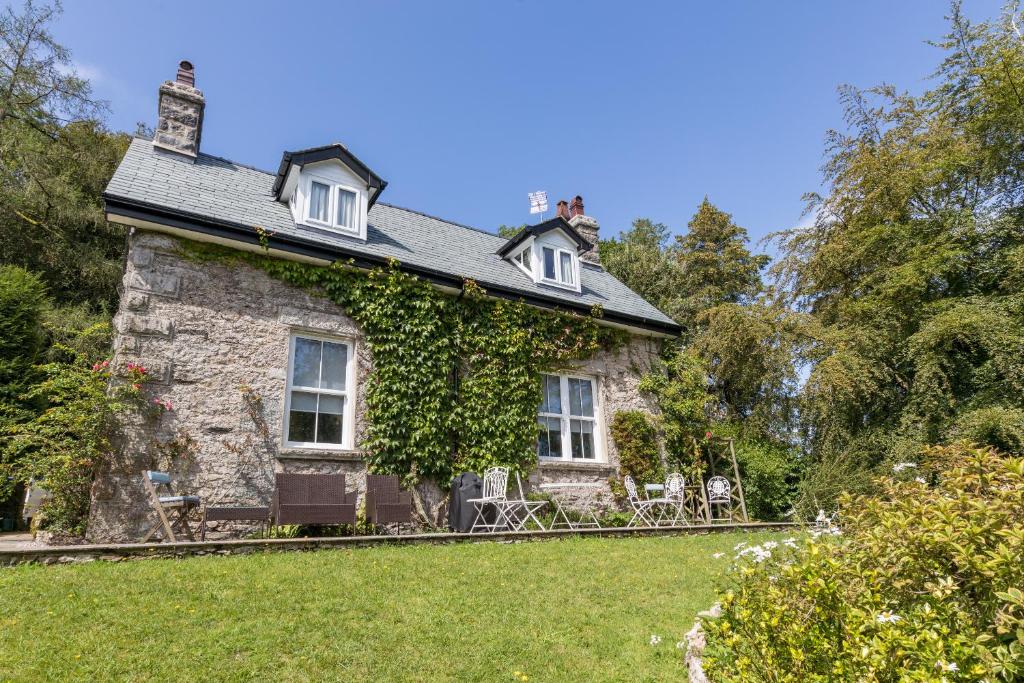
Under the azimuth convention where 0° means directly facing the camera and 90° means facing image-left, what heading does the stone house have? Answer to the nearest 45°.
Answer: approximately 315°

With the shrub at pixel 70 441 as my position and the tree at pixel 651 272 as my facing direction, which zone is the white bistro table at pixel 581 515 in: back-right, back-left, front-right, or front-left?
front-right

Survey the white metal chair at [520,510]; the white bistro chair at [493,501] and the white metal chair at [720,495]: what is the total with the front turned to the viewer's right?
1

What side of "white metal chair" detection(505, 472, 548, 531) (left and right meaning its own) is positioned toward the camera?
right

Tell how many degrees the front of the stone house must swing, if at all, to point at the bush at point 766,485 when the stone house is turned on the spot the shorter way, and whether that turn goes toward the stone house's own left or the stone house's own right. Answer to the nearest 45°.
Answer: approximately 45° to the stone house's own left

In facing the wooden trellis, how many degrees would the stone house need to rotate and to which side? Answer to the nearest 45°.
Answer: approximately 45° to its left

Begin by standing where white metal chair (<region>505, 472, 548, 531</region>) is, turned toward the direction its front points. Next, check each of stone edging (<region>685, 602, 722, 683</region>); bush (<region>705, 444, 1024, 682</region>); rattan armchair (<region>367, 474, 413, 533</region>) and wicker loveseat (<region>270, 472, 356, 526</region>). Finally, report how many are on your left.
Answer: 0

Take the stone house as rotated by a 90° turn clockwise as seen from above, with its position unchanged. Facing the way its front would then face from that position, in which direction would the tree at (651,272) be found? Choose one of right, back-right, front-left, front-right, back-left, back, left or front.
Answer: back

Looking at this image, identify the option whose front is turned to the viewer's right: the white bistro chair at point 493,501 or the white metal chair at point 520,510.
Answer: the white metal chair

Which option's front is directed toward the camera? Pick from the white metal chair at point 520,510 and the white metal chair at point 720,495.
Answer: the white metal chair at point 720,495

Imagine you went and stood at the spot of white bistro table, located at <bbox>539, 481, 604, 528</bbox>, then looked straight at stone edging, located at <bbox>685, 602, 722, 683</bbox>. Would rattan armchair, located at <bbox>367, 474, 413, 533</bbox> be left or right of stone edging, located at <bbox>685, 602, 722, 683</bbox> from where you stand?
right

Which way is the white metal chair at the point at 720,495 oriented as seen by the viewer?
toward the camera

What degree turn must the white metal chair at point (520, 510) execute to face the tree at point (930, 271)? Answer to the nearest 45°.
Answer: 0° — it already faces it

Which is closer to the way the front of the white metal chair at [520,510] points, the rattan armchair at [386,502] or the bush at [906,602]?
the bush

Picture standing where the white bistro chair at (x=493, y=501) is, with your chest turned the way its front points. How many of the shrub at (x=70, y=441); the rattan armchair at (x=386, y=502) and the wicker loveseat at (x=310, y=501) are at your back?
0
